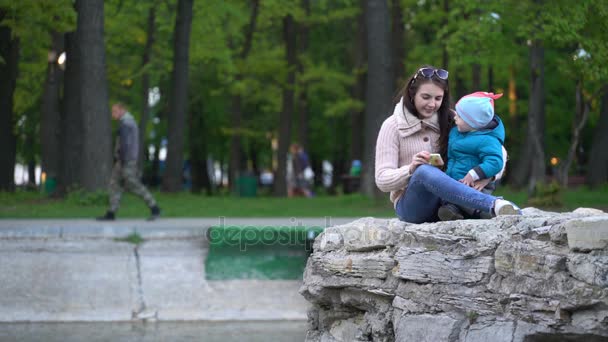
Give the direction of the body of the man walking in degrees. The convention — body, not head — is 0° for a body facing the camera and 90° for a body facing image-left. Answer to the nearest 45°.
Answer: approximately 90°

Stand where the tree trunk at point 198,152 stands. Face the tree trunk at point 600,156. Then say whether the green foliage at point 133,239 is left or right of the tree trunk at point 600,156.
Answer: right

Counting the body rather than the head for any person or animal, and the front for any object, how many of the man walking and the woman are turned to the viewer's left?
1

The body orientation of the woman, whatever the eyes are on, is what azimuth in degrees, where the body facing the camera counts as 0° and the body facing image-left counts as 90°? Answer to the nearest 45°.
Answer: approximately 315°

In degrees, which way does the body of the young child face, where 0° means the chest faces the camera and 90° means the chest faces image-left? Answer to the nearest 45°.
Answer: approximately 45°

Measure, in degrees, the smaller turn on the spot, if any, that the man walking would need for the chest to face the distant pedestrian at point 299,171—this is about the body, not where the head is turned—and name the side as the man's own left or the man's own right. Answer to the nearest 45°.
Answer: approximately 90° to the man's own right
